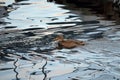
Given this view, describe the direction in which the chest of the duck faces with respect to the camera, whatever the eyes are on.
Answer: to the viewer's left
